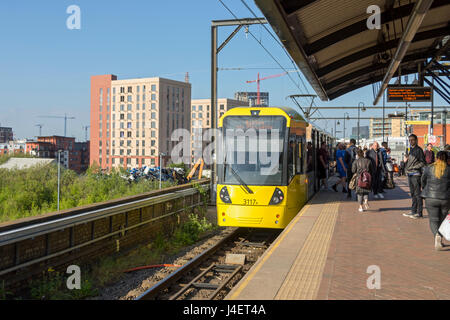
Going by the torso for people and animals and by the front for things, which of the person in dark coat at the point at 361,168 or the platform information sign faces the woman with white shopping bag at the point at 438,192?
the platform information sign

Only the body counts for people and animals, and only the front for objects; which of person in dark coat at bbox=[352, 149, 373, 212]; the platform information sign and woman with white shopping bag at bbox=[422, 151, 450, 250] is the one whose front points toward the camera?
the platform information sign

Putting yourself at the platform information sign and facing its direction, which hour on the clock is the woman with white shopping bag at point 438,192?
The woman with white shopping bag is roughly at 12 o'clock from the platform information sign.

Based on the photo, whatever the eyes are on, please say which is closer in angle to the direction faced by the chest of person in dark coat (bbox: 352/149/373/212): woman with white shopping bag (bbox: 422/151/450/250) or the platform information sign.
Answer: the platform information sign

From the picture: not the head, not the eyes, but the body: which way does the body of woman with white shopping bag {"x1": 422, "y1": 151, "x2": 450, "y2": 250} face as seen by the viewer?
away from the camera

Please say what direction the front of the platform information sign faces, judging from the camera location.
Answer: facing the viewer

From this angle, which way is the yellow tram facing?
toward the camera

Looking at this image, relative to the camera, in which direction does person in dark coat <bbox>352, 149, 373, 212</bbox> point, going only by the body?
away from the camera

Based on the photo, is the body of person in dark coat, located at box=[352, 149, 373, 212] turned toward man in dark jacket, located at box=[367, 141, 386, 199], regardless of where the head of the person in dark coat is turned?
yes

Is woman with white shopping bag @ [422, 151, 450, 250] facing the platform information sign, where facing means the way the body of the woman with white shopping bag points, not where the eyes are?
yes

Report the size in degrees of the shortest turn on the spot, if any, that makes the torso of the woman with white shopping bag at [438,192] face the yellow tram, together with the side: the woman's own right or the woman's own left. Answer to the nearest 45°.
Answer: approximately 45° to the woman's own left
